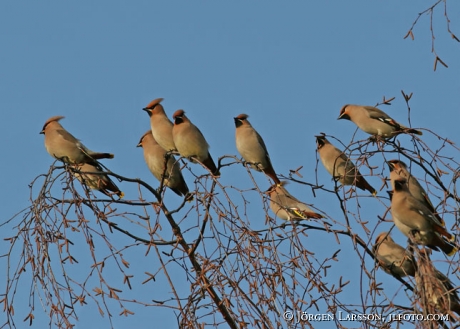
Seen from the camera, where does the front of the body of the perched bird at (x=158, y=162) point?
to the viewer's left

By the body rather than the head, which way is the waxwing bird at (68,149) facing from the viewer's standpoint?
to the viewer's left

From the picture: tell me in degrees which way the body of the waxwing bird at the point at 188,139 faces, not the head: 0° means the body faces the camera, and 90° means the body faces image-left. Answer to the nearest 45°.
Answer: approximately 45°

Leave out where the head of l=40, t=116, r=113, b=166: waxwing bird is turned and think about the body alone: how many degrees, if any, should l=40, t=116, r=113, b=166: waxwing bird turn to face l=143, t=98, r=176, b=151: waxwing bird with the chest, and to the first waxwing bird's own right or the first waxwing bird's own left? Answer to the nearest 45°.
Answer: approximately 180°

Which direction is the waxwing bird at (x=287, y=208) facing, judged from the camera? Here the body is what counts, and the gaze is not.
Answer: to the viewer's left

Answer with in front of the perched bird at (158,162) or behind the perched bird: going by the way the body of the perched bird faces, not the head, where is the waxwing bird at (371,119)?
behind

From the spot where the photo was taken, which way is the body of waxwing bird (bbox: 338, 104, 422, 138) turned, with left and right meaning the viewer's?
facing to the left of the viewer

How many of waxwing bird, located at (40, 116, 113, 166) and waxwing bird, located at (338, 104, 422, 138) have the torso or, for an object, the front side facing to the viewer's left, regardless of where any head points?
2
